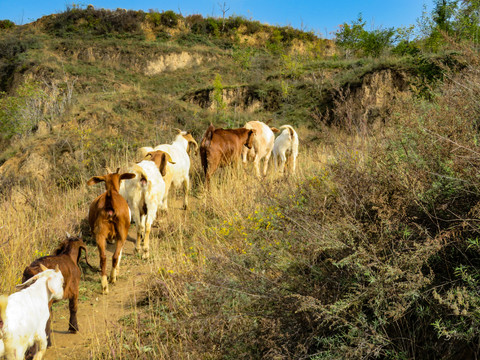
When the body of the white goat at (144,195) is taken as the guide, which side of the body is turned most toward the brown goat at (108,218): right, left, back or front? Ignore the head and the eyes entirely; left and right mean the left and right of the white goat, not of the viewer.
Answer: back

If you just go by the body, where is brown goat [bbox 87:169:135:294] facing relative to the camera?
away from the camera

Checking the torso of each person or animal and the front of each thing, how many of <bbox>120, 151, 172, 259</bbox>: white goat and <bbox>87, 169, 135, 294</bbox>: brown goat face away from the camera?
2

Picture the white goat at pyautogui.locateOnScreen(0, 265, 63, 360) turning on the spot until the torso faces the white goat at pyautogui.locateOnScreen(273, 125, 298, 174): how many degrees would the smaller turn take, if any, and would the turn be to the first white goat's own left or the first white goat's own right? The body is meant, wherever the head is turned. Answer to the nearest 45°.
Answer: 0° — it already faces it

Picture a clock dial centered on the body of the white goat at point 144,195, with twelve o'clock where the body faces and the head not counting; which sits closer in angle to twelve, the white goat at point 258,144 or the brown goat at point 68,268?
the white goat

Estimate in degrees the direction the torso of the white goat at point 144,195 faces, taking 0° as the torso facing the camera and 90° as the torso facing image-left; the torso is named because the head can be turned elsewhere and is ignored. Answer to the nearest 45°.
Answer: approximately 180°

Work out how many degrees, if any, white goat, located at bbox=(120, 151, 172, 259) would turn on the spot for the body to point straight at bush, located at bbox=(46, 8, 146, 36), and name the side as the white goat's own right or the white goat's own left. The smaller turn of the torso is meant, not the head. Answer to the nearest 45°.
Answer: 0° — it already faces it

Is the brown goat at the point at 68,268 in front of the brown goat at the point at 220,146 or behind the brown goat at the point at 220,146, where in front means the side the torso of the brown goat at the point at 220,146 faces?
behind

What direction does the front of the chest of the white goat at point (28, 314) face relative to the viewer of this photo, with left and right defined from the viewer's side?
facing away from the viewer and to the right of the viewer

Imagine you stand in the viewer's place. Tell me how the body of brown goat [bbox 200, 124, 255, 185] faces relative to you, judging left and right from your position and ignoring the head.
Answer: facing away from the viewer and to the right of the viewer
